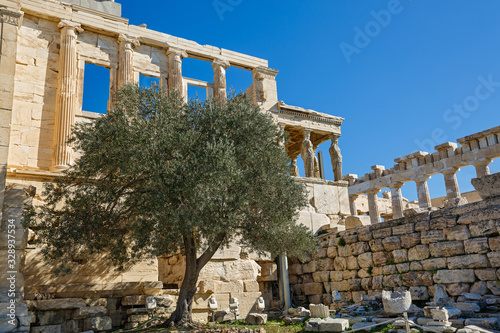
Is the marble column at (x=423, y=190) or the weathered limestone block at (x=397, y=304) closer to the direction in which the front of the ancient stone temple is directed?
the weathered limestone block

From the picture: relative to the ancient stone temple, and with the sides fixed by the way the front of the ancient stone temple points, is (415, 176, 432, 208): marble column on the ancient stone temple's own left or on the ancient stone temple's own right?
on the ancient stone temple's own left

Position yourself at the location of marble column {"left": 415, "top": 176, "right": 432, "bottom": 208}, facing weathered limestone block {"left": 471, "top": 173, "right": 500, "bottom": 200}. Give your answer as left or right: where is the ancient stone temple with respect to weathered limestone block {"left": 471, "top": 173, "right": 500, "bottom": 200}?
right

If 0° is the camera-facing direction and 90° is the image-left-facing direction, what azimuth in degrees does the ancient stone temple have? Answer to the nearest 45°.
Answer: approximately 315°

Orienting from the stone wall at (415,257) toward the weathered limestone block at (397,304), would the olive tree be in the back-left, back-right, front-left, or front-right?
front-right

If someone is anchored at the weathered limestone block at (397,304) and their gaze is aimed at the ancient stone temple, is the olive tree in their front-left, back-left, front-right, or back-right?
front-left
